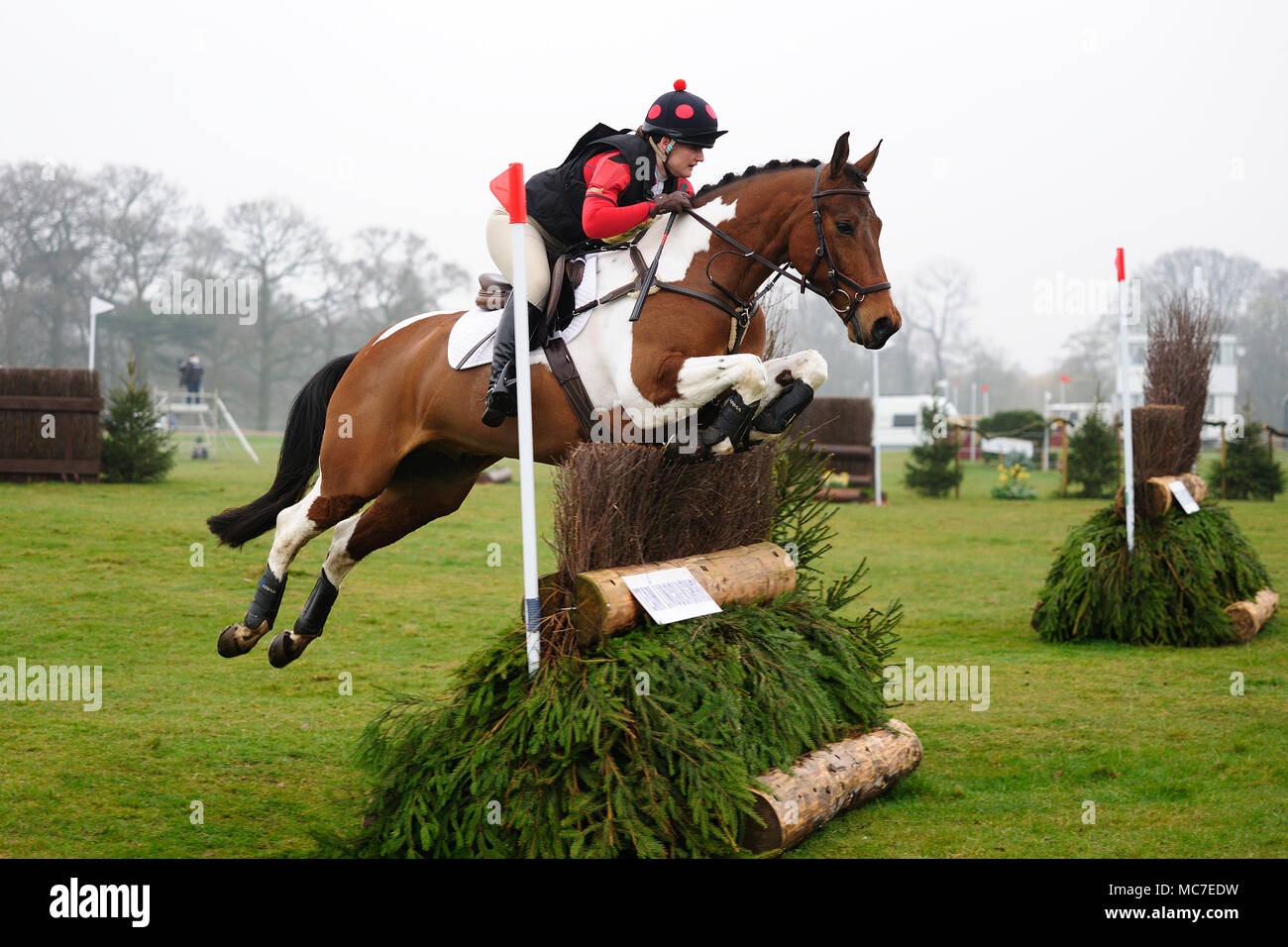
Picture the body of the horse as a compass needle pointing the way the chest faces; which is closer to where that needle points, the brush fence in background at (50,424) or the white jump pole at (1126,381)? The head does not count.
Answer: the white jump pole

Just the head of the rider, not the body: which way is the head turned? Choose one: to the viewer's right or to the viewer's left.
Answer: to the viewer's right

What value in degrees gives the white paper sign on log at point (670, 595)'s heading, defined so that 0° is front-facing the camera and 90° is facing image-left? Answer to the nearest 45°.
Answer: approximately 315°

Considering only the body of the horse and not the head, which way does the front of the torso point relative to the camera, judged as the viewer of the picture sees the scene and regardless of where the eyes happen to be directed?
to the viewer's right

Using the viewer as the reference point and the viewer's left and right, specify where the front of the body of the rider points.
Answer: facing to the right of the viewer

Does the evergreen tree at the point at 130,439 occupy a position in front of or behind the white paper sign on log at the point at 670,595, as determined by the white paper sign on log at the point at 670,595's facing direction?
behind
